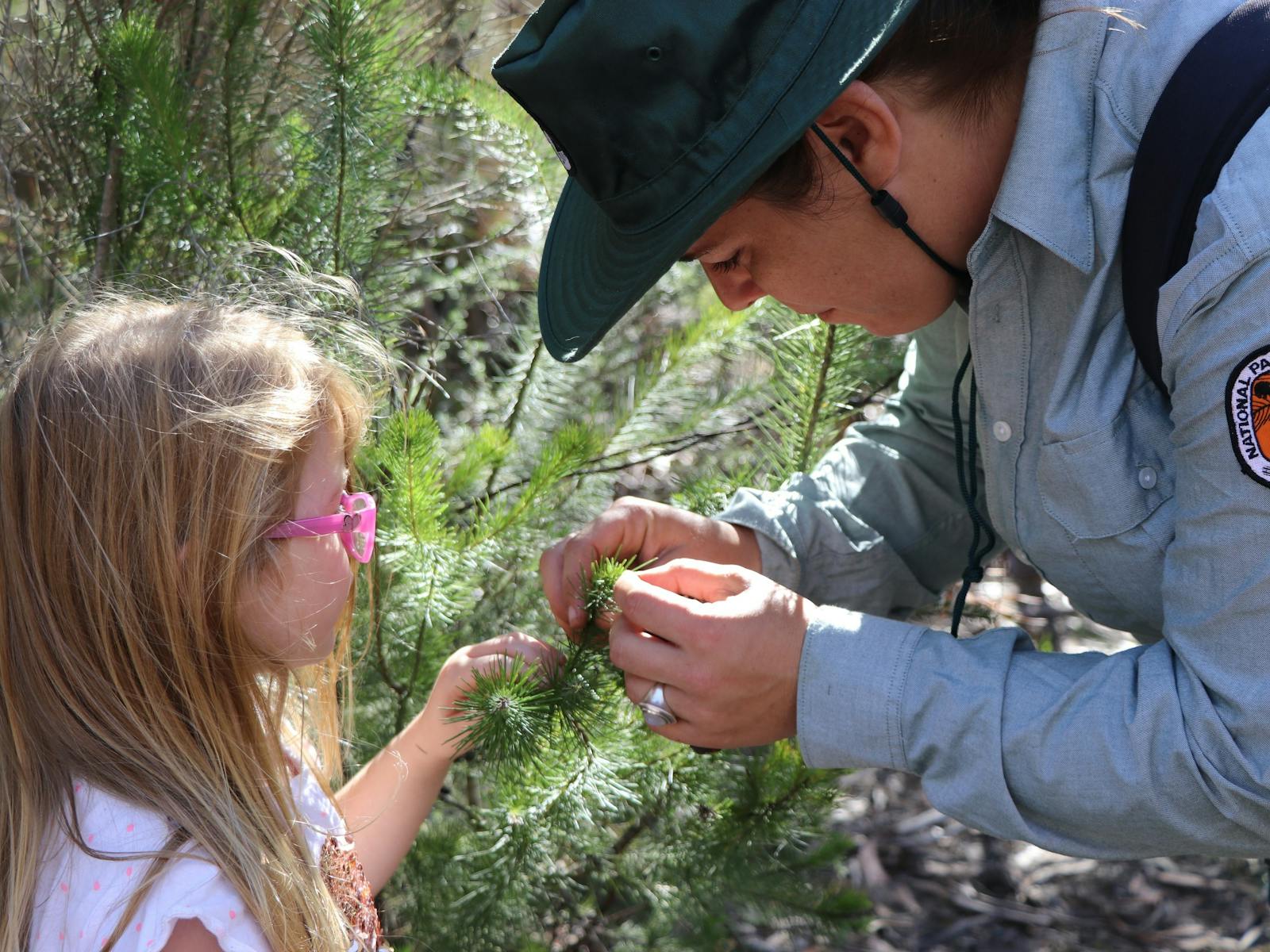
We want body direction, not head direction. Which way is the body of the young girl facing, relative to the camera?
to the viewer's right

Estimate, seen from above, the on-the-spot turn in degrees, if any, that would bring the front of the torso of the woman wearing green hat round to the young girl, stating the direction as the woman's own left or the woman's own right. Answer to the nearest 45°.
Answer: approximately 45° to the woman's own left

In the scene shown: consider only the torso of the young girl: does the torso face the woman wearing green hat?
yes

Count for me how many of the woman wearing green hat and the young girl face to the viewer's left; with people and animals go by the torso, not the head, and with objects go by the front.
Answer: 1

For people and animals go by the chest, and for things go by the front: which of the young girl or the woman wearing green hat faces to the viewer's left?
the woman wearing green hat

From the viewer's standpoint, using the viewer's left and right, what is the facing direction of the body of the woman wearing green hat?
facing to the left of the viewer

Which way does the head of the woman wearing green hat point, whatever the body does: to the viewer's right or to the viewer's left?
to the viewer's left
